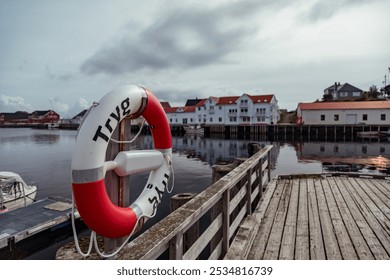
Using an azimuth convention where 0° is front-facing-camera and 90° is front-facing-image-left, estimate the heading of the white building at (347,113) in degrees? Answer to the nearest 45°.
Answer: approximately 0°

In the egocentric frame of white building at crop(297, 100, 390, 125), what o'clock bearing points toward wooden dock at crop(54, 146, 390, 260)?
The wooden dock is roughly at 12 o'clock from the white building.

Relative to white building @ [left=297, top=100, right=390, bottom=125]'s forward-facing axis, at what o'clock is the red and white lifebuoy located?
The red and white lifebuoy is roughly at 12 o'clock from the white building.

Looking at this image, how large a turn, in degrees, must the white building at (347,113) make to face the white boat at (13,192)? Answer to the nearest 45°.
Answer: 0° — it already faces it

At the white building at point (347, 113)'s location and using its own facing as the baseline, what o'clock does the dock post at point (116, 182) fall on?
The dock post is roughly at 12 o'clock from the white building.
